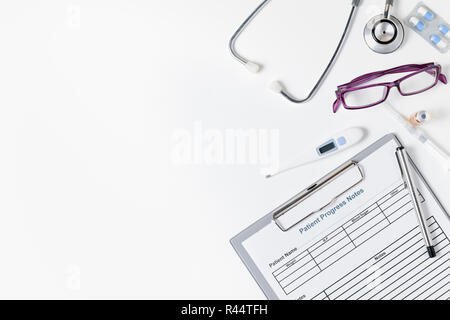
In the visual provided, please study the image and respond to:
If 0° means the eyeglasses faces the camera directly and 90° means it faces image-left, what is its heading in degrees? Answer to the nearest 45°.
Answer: approximately 0°

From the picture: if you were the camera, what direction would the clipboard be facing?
facing the viewer

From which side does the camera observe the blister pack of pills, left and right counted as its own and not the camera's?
front
